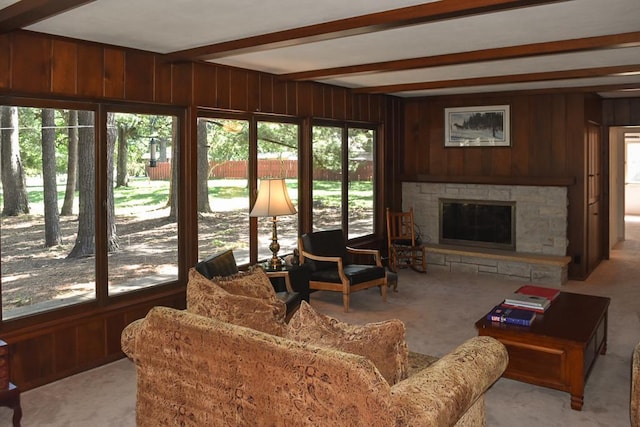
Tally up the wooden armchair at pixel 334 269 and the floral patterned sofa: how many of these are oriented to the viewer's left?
0

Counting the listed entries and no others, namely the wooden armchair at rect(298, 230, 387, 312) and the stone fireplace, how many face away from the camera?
0

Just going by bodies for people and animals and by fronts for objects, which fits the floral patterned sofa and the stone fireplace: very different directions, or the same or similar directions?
very different directions

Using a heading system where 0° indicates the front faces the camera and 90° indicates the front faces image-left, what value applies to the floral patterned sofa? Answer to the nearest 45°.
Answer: approximately 225°

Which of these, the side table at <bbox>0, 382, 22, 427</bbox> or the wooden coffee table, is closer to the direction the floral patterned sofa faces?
the wooden coffee table

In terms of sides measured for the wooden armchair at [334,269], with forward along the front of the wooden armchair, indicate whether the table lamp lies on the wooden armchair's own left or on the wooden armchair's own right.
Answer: on the wooden armchair's own right

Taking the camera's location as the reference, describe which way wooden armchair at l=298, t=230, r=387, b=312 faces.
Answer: facing the viewer and to the right of the viewer

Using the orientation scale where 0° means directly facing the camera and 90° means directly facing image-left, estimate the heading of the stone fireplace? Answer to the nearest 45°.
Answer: approximately 45°

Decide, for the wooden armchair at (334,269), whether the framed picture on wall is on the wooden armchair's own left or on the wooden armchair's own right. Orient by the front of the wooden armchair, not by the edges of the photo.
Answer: on the wooden armchair's own left

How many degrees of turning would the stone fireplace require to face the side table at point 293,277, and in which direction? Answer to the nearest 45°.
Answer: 0° — it already faces it

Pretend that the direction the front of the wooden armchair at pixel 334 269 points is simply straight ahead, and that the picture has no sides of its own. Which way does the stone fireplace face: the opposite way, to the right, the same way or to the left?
to the right

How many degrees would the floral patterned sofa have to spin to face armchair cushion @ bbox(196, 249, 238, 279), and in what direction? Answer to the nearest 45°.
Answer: approximately 45° to its left

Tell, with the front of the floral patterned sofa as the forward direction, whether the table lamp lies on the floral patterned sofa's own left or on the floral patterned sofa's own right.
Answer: on the floral patterned sofa's own left
